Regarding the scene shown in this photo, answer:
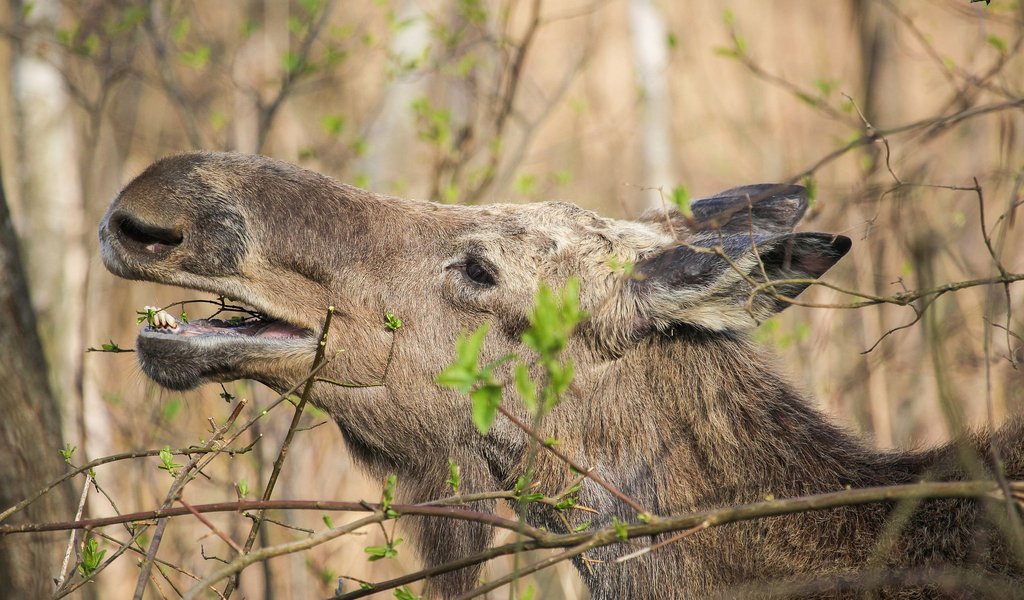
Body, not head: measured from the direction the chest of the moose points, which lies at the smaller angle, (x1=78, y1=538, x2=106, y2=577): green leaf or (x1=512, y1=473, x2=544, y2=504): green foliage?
the green leaf

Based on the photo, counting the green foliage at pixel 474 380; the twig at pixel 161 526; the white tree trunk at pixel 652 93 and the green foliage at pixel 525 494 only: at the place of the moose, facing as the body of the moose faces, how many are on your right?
1

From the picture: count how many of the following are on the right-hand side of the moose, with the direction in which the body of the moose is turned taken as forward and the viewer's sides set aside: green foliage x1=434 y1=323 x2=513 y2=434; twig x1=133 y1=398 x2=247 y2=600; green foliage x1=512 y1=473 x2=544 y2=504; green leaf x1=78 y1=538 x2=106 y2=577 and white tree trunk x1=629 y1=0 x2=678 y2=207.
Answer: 1

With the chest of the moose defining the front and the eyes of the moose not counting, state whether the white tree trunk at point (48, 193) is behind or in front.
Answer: in front

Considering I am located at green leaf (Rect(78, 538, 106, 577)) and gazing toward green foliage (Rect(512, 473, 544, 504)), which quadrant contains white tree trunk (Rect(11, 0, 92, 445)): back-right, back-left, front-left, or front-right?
back-left

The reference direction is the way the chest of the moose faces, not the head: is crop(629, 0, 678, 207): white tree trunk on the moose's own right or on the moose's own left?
on the moose's own right

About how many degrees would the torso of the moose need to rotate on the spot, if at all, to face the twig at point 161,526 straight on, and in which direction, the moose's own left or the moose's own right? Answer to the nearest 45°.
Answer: approximately 45° to the moose's own left

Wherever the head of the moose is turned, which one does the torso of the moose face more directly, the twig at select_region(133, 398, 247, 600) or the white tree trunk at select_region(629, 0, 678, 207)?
the twig

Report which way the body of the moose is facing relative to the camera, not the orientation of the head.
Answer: to the viewer's left

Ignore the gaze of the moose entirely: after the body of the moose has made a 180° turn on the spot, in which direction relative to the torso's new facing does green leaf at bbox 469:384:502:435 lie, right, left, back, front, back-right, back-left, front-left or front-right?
right

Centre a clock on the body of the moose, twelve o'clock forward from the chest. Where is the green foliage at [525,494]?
The green foliage is roughly at 9 o'clock from the moose.
